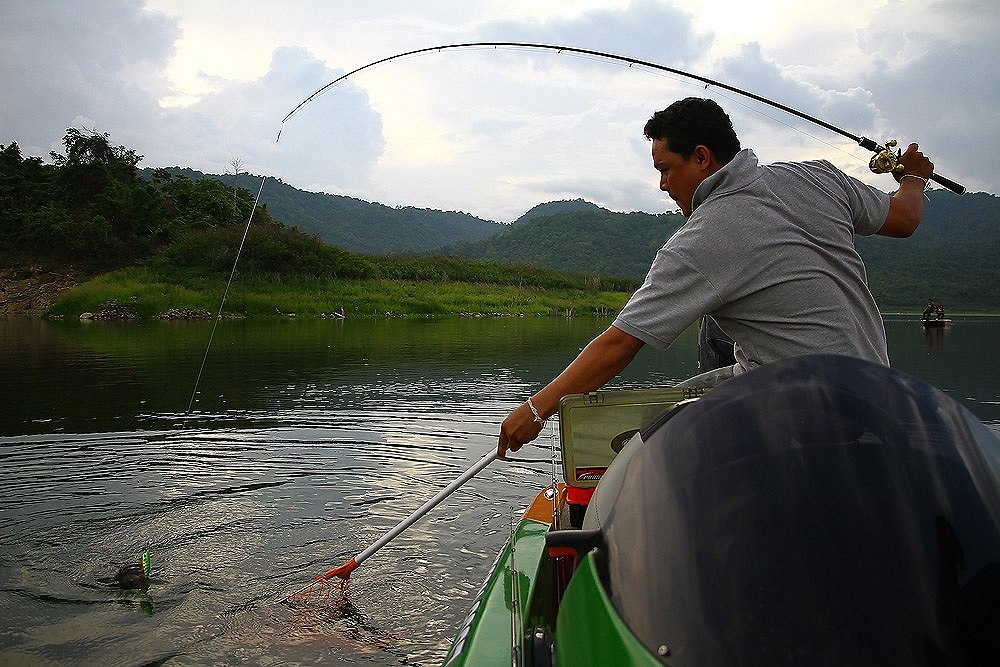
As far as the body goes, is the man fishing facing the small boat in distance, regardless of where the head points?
no

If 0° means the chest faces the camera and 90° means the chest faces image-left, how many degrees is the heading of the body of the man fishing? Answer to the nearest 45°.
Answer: approximately 135°

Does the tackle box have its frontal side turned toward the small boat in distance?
no

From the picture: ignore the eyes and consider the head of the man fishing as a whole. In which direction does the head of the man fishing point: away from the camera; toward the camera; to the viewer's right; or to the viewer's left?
to the viewer's left
